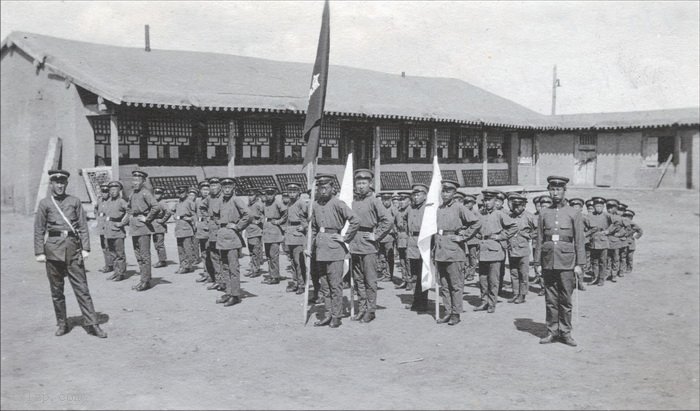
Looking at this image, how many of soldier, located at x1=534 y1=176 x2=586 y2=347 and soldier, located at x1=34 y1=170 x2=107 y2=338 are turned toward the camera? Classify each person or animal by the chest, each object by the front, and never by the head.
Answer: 2

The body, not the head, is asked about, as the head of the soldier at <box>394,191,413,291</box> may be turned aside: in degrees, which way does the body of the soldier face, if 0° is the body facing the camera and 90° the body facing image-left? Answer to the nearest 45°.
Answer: approximately 45°

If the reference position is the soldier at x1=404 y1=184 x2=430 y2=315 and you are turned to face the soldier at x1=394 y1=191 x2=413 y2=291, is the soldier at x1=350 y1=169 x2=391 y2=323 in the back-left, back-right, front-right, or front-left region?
back-left

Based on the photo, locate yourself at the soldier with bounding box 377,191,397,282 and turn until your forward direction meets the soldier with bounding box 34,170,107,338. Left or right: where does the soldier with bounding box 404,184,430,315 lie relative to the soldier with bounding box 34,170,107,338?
left

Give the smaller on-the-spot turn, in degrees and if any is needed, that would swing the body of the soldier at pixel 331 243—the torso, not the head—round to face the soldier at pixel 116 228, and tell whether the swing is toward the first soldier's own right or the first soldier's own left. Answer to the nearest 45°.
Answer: approximately 90° to the first soldier's own right

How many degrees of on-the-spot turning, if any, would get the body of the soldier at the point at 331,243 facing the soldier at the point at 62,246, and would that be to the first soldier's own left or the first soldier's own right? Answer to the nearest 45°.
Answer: approximately 45° to the first soldier's own right

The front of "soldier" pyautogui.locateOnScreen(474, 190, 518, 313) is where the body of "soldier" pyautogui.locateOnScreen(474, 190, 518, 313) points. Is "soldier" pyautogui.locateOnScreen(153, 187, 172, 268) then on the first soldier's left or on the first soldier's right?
on the first soldier's right

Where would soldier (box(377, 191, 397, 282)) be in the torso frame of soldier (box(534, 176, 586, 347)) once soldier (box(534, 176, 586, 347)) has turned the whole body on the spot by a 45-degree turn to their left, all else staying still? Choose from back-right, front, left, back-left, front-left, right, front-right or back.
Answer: back

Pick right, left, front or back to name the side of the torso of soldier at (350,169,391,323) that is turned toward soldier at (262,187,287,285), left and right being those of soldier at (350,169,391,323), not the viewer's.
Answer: right

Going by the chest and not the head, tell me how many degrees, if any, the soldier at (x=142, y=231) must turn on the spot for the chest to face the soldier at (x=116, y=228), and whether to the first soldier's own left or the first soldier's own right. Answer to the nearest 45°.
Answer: approximately 90° to the first soldier's own right
